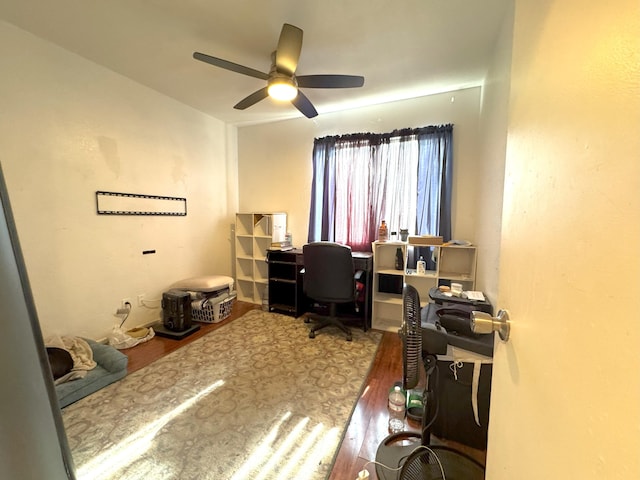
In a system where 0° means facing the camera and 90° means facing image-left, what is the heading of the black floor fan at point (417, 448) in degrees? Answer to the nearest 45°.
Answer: approximately 90°

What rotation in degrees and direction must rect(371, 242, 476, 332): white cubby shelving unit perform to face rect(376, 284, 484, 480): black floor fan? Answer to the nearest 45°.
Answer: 0° — it already faces it

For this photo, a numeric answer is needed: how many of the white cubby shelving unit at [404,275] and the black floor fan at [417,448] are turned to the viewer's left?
1

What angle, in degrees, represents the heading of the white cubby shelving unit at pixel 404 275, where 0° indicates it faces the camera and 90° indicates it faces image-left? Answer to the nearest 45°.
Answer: approximately 0°

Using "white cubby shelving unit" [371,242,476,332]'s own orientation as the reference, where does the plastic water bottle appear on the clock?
The plastic water bottle is roughly at 12 o'clock from the white cubby shelving unit.

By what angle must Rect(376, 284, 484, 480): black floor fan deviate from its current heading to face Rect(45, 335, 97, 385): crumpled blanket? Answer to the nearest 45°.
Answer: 0° — it already faces it

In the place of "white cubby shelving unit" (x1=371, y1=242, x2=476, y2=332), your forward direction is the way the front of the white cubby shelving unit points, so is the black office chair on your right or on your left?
on your right

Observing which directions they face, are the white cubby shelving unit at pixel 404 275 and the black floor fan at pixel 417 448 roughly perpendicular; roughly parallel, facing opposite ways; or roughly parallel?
roughly perpendicular
